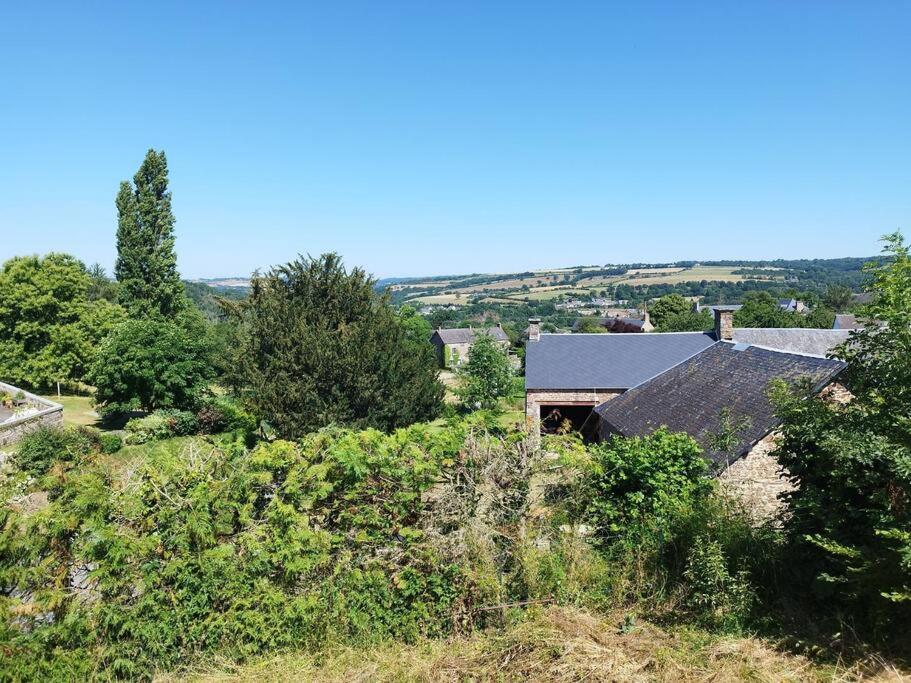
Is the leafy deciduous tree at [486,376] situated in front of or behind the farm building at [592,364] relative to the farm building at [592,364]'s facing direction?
behind

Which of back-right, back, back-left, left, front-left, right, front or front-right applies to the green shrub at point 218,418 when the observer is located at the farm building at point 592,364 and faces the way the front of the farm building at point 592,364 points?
right

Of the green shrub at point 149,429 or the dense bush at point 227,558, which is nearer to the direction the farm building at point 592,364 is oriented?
the dense bush

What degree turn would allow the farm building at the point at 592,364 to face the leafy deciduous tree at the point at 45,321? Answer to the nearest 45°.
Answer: approximately 90° to its right

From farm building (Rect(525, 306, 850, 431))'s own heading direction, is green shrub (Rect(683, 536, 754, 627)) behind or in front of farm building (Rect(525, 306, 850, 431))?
in front

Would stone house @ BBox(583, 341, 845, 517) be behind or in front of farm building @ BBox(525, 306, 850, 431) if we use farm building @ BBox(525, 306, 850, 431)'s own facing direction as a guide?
in front

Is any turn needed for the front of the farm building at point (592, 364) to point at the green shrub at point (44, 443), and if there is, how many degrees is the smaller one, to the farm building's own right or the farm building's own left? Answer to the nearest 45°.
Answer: approximately 45° to the farm building's own right

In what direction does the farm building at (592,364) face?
toward the camera

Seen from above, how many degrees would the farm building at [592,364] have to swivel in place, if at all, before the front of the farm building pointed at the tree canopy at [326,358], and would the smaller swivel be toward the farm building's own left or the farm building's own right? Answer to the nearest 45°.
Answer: approximately 45° to the farm building's own right

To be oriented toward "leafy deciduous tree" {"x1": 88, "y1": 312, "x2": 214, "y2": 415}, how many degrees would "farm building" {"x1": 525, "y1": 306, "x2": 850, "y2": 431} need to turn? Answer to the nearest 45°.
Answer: approximately 90° to its right

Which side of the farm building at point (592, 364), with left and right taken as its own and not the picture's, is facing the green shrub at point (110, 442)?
right

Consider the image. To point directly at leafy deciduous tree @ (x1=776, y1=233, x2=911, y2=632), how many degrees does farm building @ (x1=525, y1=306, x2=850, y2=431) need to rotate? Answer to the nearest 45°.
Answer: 0° — it already faces it

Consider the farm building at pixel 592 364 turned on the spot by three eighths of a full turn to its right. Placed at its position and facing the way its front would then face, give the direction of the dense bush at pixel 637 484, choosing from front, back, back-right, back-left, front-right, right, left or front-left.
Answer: back-left

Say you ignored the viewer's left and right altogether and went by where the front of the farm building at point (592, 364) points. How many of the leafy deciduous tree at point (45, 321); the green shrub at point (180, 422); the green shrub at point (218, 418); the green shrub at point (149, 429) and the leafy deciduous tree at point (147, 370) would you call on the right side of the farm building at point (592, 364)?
5

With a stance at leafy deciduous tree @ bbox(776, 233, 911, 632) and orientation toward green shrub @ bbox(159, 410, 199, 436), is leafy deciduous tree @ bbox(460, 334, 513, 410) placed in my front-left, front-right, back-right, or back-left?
front-right
